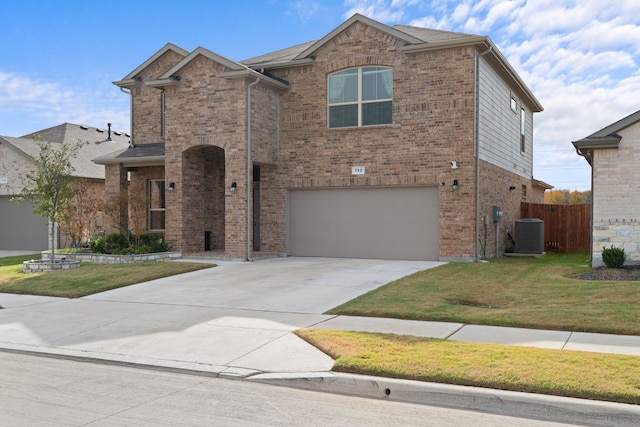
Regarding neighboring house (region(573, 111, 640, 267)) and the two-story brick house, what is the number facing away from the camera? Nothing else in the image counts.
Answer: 0

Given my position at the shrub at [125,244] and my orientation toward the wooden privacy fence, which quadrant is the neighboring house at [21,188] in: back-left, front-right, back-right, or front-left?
back-left

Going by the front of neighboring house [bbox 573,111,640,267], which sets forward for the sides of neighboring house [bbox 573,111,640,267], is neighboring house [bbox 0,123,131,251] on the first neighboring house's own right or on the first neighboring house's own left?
on the first neighboring house's own right

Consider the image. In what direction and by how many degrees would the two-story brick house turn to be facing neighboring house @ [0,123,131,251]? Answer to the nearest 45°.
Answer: approximately 90° to its right

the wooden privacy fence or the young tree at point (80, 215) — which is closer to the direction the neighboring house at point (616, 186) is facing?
the young tree

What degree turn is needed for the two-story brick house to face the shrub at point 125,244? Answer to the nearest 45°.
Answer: approximately 45° to its right

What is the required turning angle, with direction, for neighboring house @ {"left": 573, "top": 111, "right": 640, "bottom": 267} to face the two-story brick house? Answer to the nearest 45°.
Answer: approximately 90° to its right

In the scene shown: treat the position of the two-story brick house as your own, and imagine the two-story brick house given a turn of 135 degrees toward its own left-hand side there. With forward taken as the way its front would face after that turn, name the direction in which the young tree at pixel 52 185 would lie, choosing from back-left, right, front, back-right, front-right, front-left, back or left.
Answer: back

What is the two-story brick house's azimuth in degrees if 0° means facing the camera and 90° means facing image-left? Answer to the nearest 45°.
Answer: approximately 45°

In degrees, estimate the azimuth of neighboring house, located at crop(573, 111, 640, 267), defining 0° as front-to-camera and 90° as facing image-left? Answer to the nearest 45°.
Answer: approximately 0°
